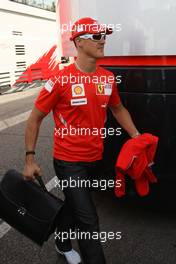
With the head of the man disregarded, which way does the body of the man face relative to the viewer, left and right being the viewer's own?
facing the viewer and to the right of the viewer

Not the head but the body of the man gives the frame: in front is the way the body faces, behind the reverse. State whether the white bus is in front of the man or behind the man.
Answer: behind
